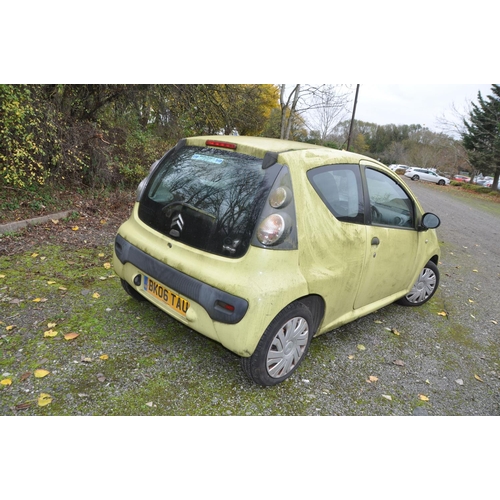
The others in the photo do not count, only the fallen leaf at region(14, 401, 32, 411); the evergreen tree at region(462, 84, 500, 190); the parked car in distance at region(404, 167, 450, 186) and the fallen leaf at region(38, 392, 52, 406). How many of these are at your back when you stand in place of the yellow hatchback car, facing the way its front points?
2

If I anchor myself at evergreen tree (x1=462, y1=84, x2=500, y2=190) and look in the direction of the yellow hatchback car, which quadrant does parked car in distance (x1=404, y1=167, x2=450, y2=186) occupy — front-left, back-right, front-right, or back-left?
back-right

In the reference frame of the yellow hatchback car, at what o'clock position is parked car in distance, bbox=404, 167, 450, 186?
The parked car in distance is roughly at 11 o'clock from the yellow hatchback car.

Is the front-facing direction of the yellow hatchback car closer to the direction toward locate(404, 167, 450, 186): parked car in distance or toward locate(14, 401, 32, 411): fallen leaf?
the parked car in distance

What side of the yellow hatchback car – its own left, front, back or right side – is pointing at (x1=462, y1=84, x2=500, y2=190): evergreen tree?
front

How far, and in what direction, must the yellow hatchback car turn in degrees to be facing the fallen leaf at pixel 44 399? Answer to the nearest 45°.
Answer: approximately 180°

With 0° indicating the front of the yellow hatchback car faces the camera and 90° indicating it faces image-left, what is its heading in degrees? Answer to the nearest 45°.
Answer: approximately 225°
